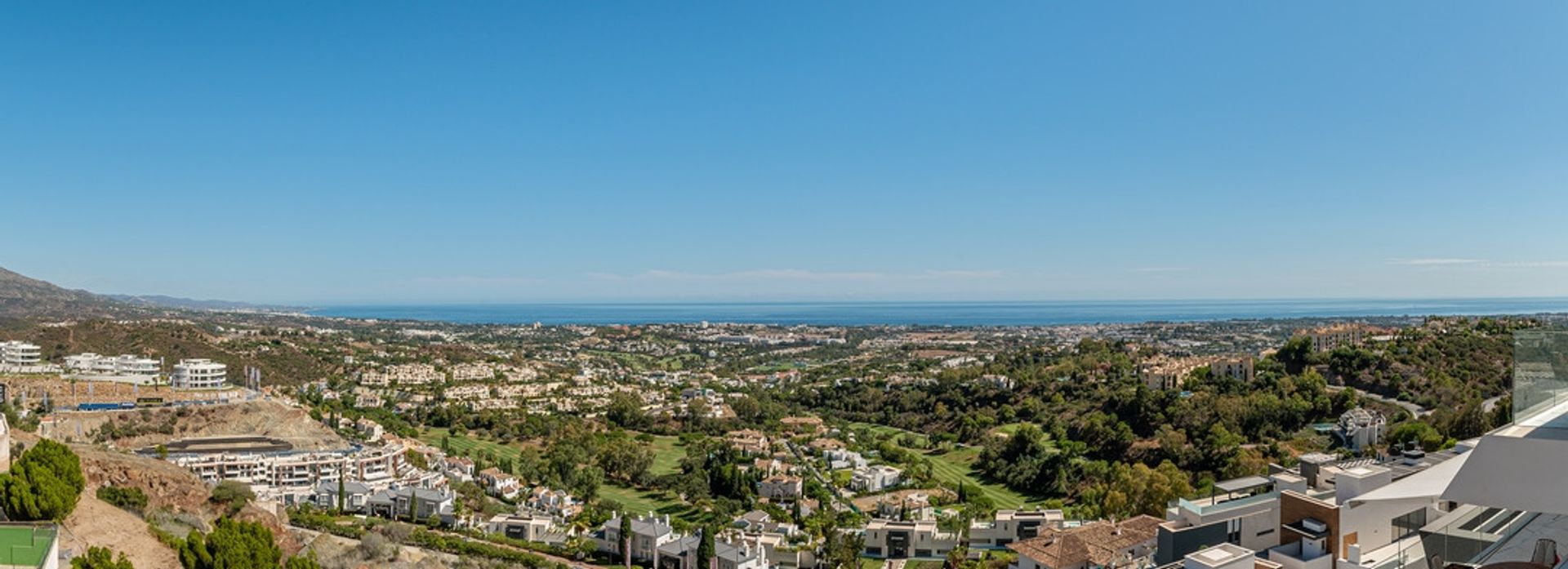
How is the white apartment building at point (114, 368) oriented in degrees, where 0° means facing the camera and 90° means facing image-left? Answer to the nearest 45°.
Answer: approximately 0°

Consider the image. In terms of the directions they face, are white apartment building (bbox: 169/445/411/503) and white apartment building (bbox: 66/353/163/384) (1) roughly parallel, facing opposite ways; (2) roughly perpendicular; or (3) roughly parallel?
roughly parallel

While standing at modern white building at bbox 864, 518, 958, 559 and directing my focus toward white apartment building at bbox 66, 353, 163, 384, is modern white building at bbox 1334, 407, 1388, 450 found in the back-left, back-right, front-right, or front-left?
back-right

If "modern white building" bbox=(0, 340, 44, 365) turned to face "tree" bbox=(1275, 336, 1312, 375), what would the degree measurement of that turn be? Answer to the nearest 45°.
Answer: approximately 45° to its left

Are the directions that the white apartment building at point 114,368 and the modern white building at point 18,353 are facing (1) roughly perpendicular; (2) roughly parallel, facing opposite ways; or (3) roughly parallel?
roughly parallel

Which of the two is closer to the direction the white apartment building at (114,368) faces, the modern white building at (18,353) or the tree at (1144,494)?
the tree

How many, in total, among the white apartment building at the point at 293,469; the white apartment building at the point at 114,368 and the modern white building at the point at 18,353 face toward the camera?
3

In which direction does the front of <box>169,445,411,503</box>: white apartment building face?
toward the camera

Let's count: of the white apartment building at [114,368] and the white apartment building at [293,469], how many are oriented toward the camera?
2

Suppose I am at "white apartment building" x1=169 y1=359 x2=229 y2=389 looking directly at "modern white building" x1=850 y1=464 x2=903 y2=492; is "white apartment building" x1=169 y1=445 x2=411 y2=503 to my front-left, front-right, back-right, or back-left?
front-right

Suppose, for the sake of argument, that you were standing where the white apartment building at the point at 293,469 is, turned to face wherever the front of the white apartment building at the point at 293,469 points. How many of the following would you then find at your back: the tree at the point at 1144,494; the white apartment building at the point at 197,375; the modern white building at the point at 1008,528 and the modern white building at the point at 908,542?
1

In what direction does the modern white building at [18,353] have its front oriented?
toward the camera
